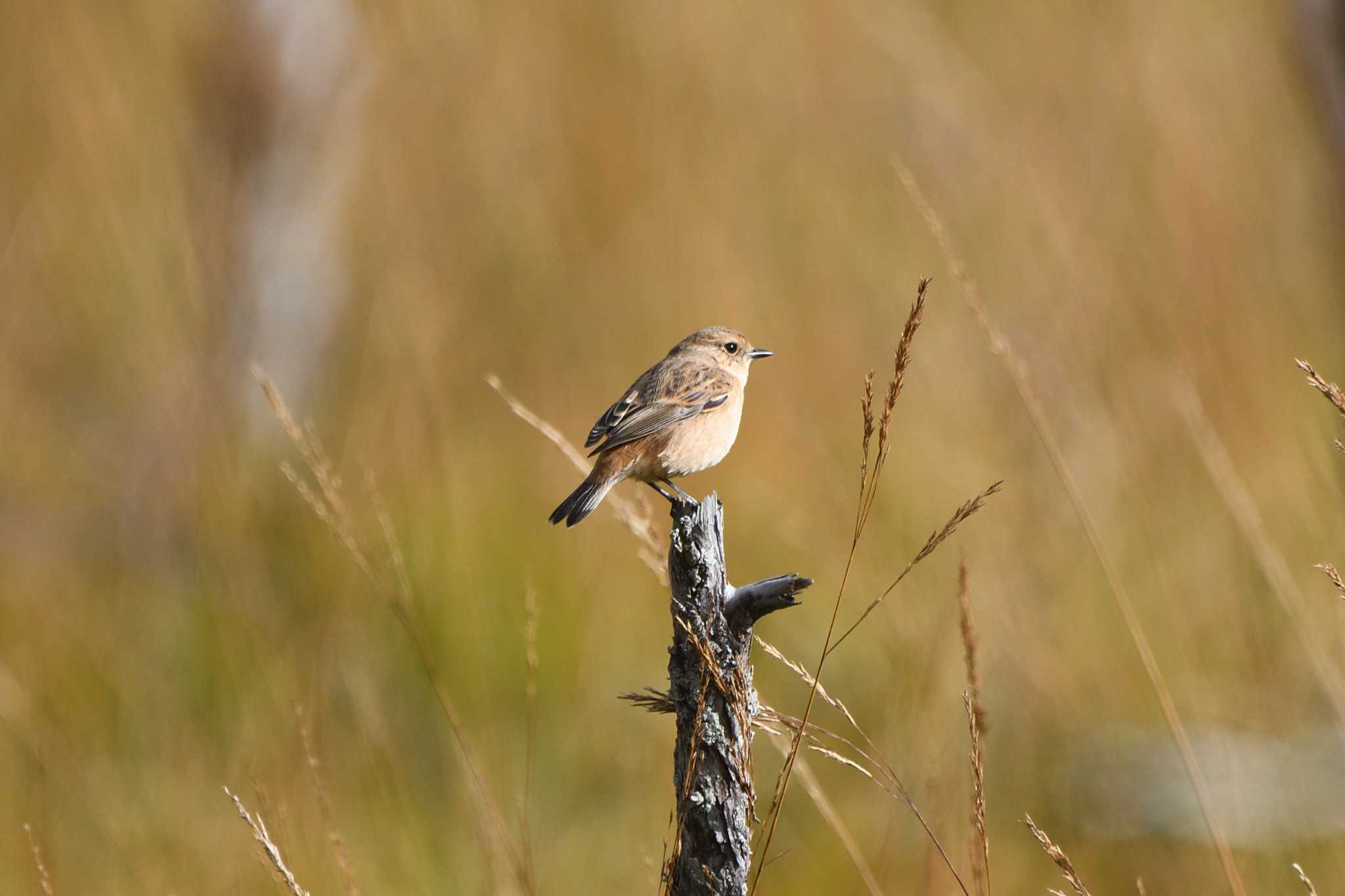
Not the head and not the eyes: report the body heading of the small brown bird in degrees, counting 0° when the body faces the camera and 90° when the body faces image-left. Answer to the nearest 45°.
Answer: approximately 270°

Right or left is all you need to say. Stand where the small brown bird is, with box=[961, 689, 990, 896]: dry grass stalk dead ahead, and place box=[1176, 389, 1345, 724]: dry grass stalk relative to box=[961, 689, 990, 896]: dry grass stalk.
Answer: left

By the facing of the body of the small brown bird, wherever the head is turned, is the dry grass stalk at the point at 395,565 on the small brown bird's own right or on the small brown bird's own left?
on the small brown bird's own right
